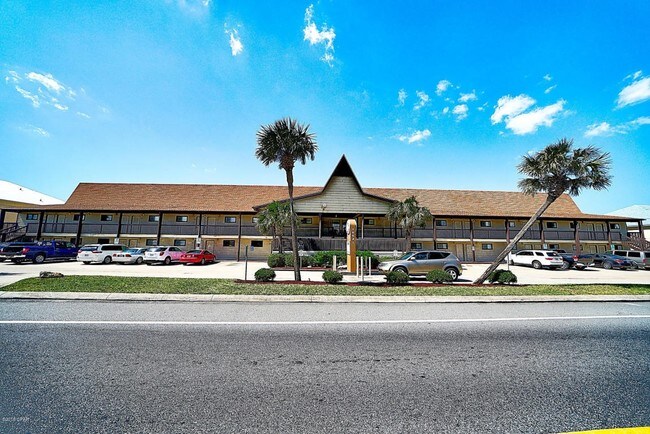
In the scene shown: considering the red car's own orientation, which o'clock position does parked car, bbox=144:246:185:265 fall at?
The parked car is roughly at 8 o'clock from the red car.

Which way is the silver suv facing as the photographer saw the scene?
facing to the left of the viewer

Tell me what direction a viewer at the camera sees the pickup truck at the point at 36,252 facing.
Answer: facing away from the viewer and to the right of the viewer

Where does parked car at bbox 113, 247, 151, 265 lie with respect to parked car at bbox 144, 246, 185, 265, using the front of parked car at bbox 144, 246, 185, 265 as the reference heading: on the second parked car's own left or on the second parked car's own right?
on the second parked car's own left

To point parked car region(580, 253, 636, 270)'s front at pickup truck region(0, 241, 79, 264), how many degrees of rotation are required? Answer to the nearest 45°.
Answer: approximately 90° to its left

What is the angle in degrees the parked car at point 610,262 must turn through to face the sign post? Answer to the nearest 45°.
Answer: approximately 90° to its left

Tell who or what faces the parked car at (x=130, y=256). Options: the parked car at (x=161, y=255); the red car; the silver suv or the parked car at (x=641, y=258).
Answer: the silver suv
